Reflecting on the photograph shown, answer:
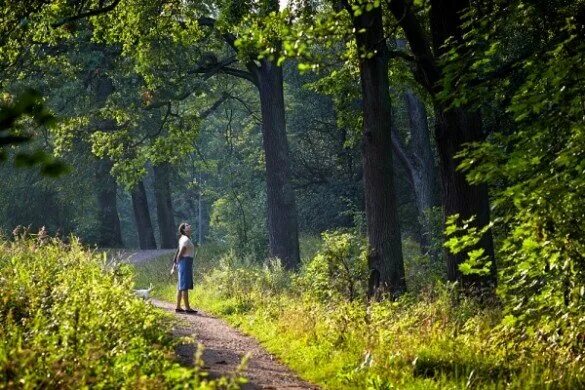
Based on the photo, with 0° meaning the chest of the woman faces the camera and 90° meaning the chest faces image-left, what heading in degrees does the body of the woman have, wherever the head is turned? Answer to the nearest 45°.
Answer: approximately 270°

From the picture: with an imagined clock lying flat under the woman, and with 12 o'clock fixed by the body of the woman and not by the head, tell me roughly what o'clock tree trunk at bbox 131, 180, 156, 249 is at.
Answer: The tree trunk is roughly at 9 o'clock from the woman.
